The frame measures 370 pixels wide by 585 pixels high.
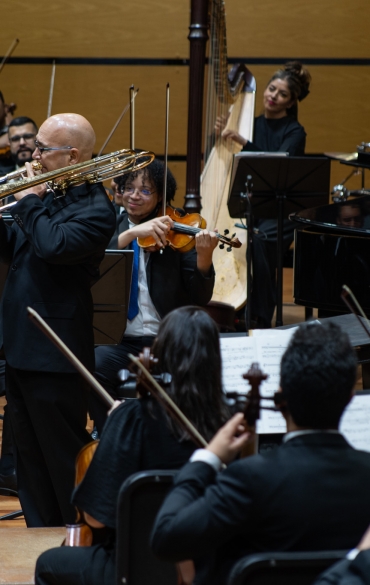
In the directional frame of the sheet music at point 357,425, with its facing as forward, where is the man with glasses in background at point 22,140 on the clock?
The man with glasses in background is roughly at 5 o'clock from the sheet music.

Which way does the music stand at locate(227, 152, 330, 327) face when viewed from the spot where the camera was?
facing away from the viewer

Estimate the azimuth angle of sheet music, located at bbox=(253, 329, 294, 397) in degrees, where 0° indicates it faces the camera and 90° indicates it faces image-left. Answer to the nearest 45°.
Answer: approximately 0°

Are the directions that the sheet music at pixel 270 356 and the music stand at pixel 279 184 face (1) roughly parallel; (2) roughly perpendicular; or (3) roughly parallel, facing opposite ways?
roughly parallel, facing opposite ways

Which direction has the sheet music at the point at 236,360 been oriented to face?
toward the camera

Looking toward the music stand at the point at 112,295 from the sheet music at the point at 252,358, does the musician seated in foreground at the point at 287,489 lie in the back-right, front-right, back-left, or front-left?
back-left

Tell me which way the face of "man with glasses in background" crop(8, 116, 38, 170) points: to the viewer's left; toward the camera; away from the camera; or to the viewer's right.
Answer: toward the camera

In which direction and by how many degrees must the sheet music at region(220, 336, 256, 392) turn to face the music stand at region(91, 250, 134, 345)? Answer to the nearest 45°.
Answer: approximately 135° to its right

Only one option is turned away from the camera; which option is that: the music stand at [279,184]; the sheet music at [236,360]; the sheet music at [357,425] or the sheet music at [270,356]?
the music stand

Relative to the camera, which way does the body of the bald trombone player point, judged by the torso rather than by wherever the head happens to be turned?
to the viewer's left

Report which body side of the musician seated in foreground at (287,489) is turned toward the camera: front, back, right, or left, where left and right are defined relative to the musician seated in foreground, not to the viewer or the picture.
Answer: back

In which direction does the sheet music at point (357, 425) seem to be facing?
toward the camera

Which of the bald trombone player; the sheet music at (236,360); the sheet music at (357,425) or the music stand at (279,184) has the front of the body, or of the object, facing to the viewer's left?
the bald trombone player

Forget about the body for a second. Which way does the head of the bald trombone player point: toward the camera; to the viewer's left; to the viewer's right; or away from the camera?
to the viewer's left

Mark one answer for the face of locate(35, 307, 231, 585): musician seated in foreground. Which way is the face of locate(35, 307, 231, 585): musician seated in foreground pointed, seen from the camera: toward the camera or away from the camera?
away from the camera

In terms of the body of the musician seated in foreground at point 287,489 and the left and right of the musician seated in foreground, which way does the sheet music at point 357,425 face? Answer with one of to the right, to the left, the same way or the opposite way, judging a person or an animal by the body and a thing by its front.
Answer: the opposite way

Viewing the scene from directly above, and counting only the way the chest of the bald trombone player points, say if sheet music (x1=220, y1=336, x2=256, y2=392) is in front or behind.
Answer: behind

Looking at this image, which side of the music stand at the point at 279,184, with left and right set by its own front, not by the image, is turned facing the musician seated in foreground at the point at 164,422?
back
